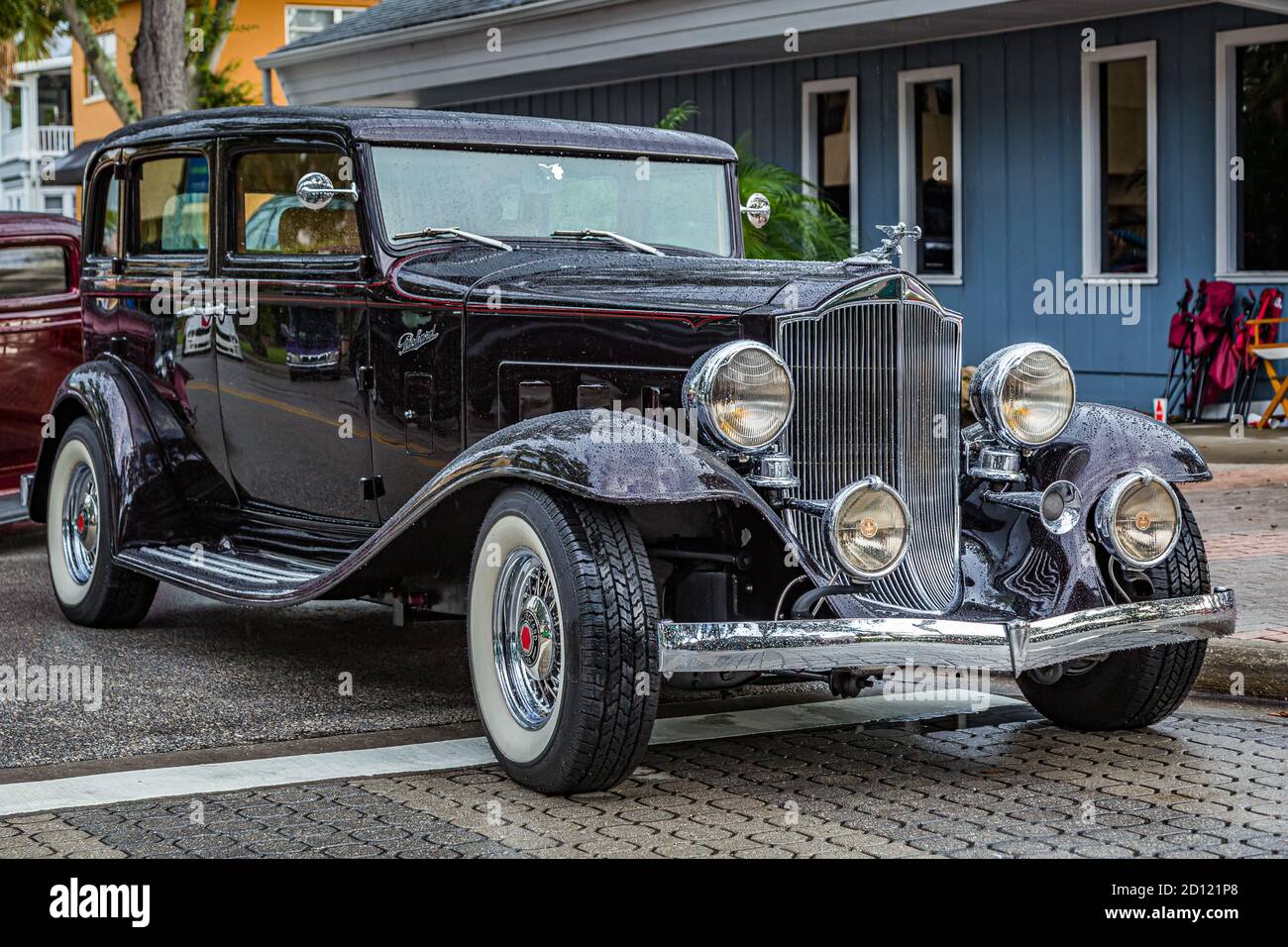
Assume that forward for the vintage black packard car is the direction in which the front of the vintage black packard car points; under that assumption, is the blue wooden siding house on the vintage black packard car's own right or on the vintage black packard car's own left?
on the vintage black packard car's own left

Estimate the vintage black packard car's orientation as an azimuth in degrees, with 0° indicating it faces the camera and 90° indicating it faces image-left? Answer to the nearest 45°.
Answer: approximately 315°

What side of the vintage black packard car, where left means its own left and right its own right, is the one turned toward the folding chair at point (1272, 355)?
left

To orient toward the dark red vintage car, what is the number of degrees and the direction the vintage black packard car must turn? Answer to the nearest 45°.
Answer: approximately 180°

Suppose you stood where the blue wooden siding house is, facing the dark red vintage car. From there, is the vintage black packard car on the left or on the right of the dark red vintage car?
left
